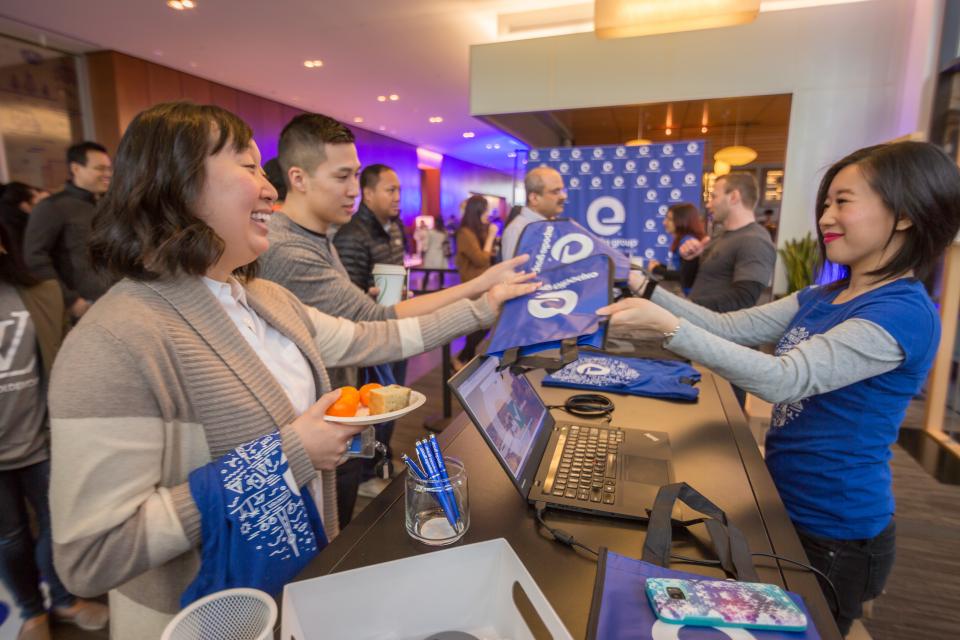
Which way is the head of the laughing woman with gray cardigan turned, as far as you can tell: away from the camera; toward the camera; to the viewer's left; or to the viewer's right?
to the viewer's right

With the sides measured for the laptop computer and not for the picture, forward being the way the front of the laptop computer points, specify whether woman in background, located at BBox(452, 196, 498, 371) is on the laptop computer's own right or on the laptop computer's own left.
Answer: on the laptop computer's own left

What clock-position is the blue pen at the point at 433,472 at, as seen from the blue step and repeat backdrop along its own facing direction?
The blue pen is roughly at 12 o'clock from the blue step and repeat backdrop.

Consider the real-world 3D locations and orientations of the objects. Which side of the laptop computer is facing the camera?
right

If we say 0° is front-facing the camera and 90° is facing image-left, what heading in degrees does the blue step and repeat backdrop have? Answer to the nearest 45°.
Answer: approximately 0°

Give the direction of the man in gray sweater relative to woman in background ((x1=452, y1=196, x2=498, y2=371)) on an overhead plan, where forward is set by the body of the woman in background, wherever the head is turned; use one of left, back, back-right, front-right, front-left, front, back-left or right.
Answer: right

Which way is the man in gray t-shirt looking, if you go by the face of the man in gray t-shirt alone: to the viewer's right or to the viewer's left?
to the viewer's left
